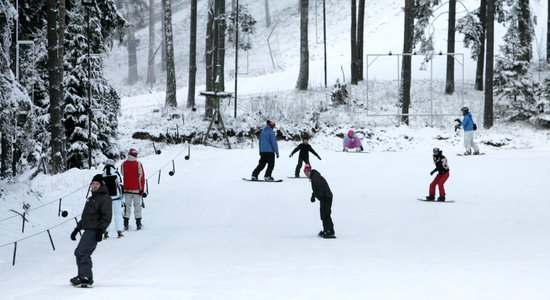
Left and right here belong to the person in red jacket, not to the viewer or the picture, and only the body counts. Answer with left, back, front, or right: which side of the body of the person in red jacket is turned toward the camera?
back

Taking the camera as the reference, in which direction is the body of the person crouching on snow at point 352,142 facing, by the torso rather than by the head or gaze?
toward the camera

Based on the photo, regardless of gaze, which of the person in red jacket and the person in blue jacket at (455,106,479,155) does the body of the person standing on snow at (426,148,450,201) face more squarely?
the person in red jacket

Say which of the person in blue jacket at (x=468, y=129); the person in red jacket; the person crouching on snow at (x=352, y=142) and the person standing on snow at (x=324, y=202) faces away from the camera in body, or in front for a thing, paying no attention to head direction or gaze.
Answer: the person in red jacket

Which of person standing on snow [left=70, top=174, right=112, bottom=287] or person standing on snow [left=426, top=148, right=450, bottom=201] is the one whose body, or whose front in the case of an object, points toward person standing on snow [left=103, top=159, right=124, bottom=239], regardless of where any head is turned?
person standing on snow [left=426, top=148, right=450, bottom=201]

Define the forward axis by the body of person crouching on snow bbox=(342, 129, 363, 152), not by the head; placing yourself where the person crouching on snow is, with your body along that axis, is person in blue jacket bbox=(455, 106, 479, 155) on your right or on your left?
on your left

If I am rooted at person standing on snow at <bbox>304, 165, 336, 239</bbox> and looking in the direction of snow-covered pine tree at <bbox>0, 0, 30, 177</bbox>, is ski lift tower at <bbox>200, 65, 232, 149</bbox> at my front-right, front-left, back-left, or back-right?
front-right

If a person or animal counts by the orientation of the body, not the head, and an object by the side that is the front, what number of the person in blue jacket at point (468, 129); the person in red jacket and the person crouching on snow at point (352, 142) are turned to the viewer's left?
1

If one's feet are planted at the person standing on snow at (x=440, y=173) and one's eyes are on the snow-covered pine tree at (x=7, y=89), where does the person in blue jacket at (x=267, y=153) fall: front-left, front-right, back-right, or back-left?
front-right

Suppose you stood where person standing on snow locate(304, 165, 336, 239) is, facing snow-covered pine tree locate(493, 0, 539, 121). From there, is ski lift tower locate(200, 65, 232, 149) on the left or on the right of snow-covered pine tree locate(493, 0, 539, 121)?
left

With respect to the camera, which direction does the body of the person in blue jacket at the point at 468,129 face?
to the viewer's left
